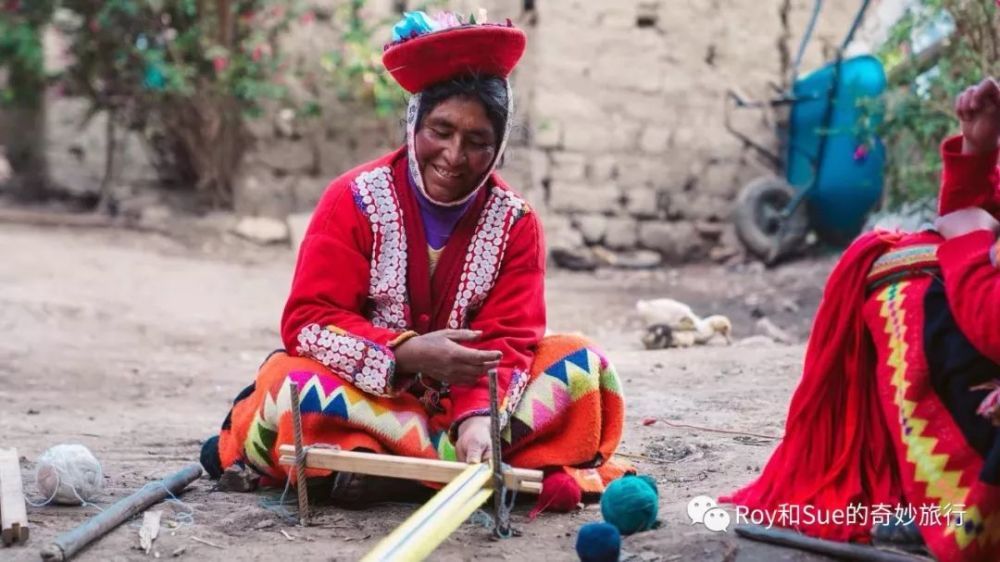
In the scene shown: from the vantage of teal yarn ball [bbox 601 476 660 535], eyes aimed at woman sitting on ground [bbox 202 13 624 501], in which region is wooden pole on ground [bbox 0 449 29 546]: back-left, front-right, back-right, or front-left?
front-left

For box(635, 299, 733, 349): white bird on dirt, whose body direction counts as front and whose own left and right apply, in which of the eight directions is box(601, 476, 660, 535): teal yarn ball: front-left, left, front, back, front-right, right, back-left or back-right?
right

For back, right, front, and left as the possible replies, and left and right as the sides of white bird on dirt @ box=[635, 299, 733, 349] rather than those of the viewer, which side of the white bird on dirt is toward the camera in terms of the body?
right

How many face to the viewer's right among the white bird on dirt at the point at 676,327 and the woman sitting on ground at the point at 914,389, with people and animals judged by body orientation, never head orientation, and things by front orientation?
1

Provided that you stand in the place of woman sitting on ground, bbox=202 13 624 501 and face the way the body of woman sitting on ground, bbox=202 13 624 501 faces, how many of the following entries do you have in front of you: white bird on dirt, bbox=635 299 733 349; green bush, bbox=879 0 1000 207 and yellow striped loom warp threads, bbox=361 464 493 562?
1

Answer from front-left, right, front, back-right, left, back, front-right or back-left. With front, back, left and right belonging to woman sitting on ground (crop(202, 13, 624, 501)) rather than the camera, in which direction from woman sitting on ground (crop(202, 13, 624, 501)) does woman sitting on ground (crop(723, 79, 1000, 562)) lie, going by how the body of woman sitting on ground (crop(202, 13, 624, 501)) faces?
front-left

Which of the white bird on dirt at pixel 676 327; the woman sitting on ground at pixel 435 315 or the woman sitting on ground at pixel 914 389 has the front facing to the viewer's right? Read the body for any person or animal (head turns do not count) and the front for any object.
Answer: the white bird on dirt

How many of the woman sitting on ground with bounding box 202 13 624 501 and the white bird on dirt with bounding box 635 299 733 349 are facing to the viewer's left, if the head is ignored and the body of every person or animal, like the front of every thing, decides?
0

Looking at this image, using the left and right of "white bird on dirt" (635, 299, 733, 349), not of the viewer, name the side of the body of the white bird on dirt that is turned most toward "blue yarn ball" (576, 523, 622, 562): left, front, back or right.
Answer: right

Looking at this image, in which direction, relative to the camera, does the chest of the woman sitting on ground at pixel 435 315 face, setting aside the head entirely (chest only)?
toward the camera

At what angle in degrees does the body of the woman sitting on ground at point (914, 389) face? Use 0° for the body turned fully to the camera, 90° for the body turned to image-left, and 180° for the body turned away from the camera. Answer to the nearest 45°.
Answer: approximately 90°

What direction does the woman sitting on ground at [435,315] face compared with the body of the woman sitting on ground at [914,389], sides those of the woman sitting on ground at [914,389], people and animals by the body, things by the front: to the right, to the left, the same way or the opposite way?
to the left
